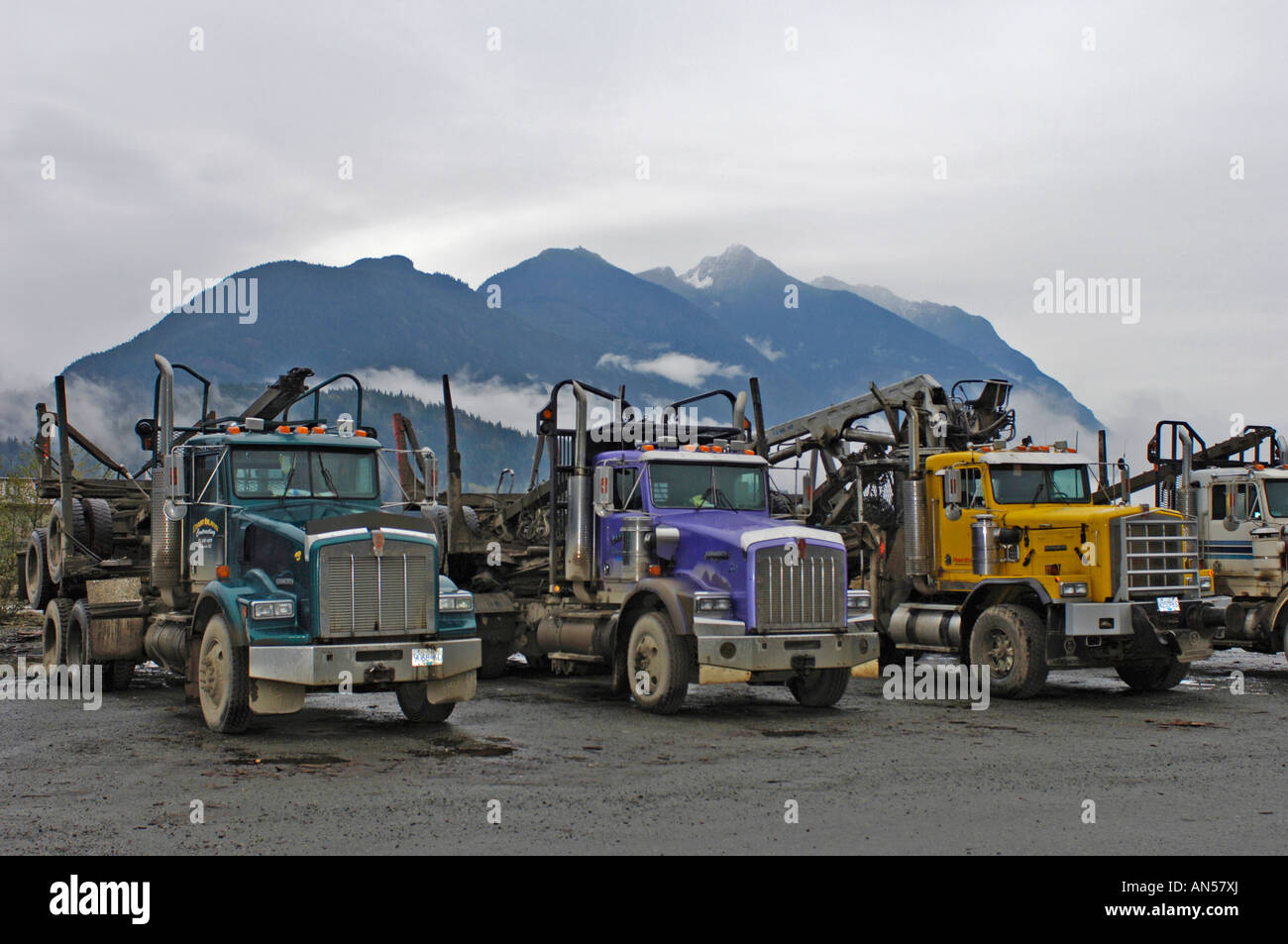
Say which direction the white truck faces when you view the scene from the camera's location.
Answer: facing the viewer and to the right of the viewer

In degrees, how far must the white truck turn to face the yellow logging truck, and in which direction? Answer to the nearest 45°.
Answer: approximately 90° to its right

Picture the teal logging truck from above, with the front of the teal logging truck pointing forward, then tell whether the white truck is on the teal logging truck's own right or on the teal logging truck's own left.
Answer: on the teal logging truck's own left

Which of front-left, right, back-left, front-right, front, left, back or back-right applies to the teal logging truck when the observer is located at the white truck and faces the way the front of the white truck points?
right

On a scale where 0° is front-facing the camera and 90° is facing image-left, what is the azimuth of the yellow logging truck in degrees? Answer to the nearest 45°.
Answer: approximately 315°

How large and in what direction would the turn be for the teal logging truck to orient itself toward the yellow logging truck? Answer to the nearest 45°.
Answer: approximately 45° to its left

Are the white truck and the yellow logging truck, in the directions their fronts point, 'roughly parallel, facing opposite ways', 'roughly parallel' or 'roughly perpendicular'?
roughly parallel

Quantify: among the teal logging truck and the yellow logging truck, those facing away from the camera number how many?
0

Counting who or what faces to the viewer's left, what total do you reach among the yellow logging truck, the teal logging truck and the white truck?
0

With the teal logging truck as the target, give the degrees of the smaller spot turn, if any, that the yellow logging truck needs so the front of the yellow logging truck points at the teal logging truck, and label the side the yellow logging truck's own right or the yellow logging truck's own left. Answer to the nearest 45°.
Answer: approximately 90° to the yellow logging truck's own right

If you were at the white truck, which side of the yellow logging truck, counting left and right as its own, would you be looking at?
left
